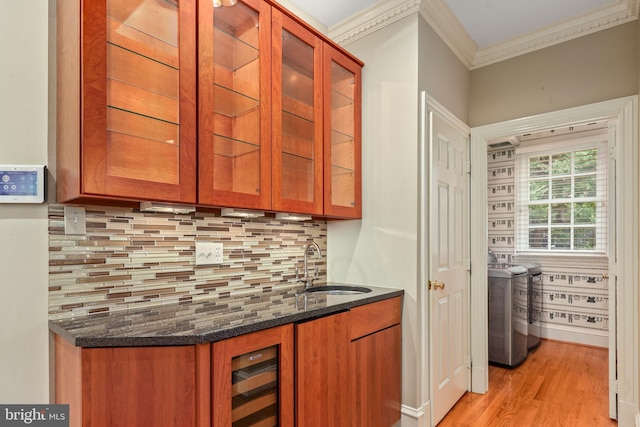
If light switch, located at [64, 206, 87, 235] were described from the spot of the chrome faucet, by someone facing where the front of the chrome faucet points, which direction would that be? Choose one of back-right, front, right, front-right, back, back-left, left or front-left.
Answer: right

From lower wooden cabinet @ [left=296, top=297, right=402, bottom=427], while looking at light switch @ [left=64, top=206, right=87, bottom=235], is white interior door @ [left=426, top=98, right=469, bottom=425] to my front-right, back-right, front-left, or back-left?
back-right

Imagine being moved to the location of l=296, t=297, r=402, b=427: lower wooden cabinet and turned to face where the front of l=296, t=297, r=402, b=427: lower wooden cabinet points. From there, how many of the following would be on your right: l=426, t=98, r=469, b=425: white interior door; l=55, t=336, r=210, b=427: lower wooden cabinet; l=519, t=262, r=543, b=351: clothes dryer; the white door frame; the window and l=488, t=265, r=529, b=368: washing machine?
1

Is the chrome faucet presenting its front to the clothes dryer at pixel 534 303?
no

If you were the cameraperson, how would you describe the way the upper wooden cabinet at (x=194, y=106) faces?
facing the viewer and to the right of the viewer

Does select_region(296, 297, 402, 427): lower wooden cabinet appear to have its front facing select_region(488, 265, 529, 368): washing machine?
no

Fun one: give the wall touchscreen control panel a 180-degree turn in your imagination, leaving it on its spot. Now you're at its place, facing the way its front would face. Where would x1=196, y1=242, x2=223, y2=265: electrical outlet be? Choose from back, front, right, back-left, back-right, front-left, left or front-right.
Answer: right

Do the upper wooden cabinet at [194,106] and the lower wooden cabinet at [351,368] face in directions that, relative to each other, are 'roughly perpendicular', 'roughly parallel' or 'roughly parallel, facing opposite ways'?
roughly parallel

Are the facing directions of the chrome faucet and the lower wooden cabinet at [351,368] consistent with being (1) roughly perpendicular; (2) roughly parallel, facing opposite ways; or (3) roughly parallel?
roughly parallel

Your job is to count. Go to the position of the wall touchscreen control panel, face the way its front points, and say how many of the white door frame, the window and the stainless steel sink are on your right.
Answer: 0

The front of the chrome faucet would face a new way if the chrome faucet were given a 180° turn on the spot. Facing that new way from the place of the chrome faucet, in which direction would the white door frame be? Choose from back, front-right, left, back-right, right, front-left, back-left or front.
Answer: back-right

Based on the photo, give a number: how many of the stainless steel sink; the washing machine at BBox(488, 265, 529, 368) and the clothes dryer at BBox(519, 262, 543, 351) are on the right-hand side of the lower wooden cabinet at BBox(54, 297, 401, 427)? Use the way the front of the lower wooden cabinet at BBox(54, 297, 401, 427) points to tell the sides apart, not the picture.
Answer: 0

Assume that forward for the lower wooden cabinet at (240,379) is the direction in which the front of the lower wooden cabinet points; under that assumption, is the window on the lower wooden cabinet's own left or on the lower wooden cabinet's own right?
on the lower wooden cabinet's own left

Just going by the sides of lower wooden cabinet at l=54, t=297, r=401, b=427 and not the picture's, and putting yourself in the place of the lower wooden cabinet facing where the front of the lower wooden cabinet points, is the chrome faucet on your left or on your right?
on your left
